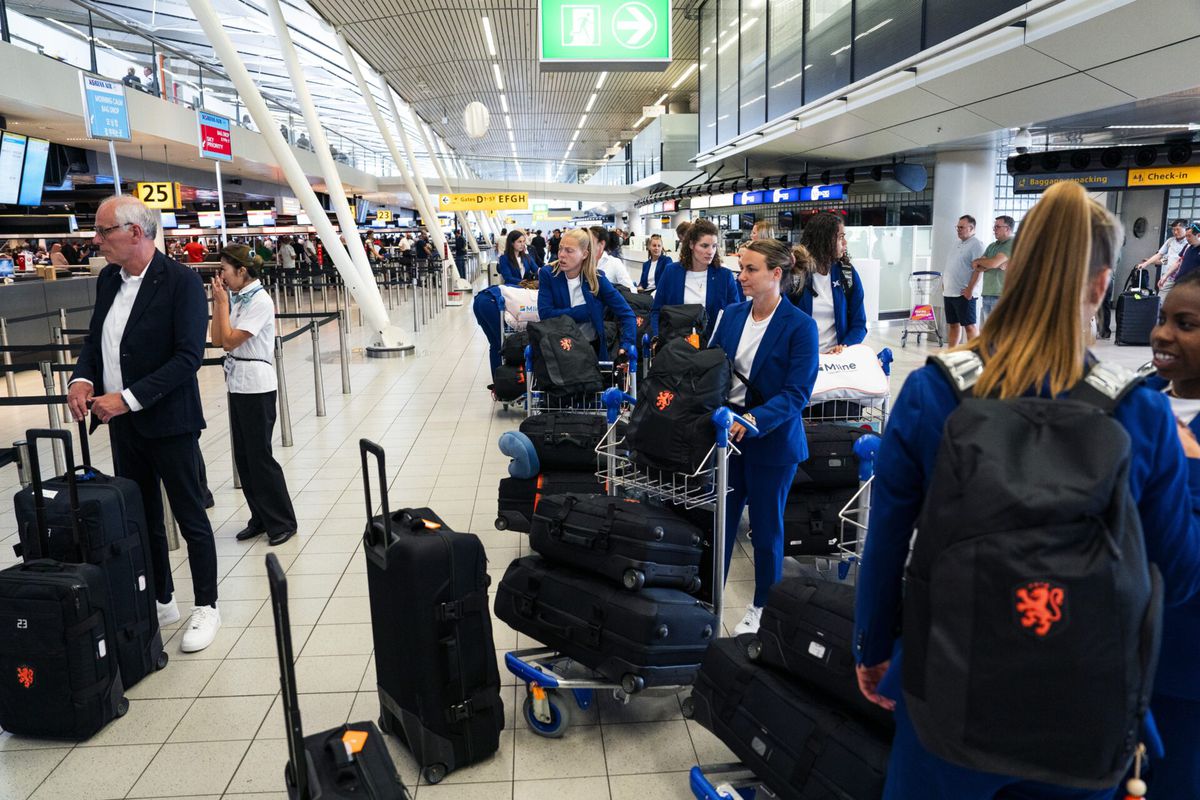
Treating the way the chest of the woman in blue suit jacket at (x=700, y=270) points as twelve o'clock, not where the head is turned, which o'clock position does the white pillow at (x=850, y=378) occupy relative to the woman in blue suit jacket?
The white pillow is roughly at 11 o'clock from the woman in blue suit jacket.

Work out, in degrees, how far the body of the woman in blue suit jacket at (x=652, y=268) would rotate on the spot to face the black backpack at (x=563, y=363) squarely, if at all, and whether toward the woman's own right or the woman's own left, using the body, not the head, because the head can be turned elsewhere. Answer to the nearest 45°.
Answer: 0° — they already face it

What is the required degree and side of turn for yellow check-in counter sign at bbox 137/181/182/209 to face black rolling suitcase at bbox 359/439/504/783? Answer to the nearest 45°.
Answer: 0° — it already faces it

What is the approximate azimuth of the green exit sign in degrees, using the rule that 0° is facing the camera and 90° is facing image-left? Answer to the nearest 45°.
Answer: approximately 0°

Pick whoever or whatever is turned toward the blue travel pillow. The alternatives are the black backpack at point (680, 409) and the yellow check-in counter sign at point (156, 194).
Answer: the yellow check-in counter sign

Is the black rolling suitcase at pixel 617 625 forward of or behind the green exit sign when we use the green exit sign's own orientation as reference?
forward

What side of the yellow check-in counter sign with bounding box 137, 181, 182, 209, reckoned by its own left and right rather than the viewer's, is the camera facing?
front

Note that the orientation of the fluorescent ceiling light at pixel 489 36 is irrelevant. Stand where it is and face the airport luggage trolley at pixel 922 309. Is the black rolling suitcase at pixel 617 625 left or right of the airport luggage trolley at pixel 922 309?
right

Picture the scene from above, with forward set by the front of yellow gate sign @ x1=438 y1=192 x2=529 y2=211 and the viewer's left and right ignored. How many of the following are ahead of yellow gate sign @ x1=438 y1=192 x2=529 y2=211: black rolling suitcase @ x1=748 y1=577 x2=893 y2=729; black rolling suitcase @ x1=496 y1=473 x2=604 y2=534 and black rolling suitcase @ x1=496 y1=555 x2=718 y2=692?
3

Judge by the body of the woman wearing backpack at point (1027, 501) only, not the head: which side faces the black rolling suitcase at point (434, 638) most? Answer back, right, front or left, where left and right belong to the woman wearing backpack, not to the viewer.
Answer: left

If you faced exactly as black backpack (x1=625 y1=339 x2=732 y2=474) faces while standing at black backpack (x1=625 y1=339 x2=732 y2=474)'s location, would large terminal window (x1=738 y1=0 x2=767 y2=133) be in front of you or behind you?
behind

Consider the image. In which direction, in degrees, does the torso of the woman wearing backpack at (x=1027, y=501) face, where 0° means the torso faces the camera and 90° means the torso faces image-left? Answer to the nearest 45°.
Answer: approximately 180°
